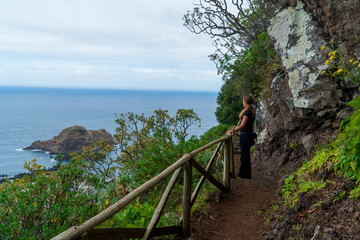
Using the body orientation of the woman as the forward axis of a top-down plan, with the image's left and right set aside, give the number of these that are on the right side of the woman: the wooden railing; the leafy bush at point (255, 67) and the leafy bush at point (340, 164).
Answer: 1

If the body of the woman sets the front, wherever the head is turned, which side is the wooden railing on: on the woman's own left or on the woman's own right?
on the woman's own left

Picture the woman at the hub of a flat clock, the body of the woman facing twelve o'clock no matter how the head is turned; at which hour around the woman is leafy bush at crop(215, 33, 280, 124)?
The leafy bush is roughly at 3 o'clock from the woman.

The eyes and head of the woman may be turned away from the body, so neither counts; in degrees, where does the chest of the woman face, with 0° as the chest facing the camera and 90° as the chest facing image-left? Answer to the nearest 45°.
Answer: approximately 90°
